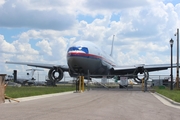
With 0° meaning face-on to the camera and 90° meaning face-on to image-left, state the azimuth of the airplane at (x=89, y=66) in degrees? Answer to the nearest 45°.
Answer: approximately 0°
